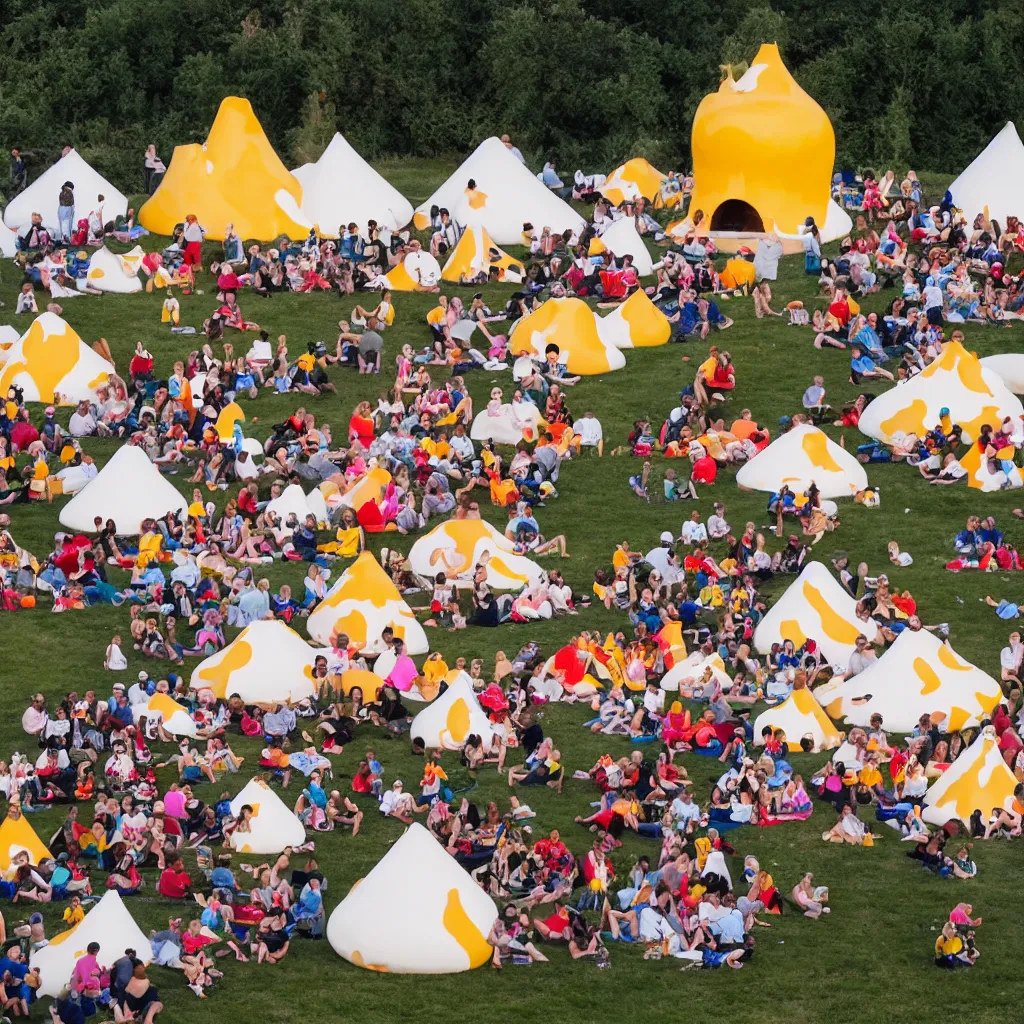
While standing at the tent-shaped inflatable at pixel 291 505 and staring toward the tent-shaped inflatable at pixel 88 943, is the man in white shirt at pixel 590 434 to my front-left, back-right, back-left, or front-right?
back-left

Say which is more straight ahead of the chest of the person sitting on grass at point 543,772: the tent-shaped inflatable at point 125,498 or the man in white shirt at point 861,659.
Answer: the tent-shaped inflatable

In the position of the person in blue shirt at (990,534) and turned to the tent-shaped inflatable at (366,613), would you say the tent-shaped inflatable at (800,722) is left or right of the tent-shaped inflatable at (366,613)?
left

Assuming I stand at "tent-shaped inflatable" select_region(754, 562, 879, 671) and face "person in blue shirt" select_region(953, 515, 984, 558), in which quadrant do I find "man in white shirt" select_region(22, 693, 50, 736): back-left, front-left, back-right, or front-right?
back-left

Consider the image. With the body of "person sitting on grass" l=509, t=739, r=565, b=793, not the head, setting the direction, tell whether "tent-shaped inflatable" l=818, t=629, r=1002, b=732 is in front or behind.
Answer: behind
